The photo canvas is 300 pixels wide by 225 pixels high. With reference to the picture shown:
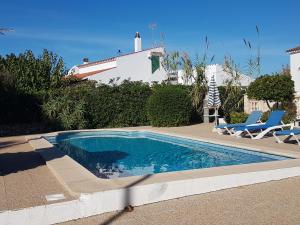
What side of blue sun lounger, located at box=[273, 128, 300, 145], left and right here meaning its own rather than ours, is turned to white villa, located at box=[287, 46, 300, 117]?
right

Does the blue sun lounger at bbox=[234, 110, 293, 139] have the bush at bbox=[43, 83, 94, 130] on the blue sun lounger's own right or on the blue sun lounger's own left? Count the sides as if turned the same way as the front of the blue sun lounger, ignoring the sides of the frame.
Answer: on the blue sun lounger's own right

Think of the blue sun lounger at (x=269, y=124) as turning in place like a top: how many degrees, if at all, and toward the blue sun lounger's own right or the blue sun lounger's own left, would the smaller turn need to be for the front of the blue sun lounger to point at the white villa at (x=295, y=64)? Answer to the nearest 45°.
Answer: approximately 135° to the blue sun lounger's own right

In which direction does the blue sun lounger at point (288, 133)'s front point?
to the viewer's left

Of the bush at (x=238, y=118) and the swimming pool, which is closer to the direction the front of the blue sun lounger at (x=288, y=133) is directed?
the swimming pool

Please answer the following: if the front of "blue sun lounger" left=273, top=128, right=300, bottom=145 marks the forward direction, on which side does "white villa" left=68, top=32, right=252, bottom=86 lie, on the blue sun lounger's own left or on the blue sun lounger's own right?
on the blue sun lounger's own right

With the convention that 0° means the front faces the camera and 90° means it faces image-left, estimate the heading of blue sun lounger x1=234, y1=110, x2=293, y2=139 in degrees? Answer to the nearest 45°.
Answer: approximately 45°
